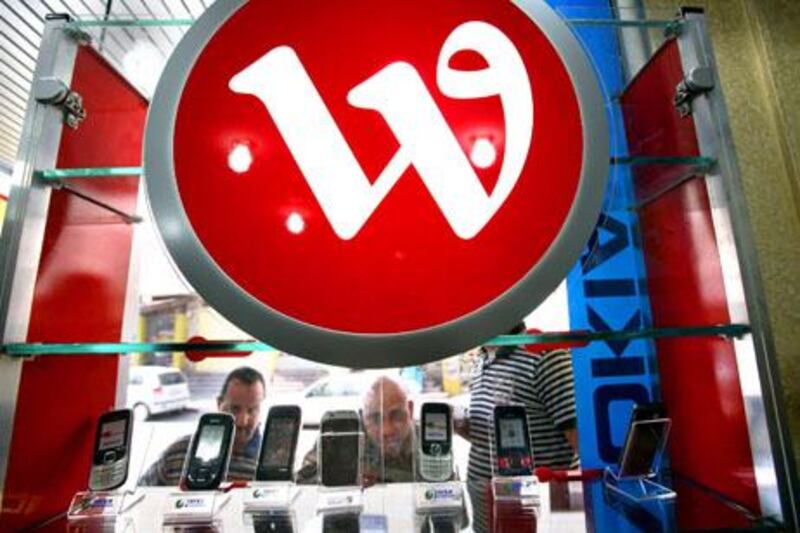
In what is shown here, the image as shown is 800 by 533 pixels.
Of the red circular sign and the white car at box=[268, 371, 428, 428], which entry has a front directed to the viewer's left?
the white car

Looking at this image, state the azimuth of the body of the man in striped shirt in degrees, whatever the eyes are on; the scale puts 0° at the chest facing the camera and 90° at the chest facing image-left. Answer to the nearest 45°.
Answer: approximately 45°

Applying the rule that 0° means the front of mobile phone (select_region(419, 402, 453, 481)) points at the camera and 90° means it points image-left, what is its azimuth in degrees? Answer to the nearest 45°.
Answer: approximately 0°

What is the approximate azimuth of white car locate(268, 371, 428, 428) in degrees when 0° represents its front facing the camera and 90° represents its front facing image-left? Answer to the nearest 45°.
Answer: approximately 90°

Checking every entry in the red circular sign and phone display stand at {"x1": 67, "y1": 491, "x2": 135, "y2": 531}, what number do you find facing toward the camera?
2

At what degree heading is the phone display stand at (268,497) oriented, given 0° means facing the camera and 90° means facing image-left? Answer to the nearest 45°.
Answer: approximately 0°
